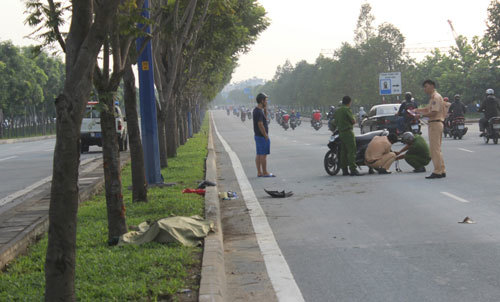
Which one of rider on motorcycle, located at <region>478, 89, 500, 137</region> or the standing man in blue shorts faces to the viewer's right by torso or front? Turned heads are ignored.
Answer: the standing man in blue shorts

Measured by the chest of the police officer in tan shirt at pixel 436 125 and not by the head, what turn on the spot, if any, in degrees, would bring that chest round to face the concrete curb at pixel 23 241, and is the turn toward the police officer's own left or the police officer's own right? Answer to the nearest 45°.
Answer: approximately 45° to the police officer's own left

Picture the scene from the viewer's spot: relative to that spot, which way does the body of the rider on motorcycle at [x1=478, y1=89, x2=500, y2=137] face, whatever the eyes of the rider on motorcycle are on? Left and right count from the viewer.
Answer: facing away from the viewer

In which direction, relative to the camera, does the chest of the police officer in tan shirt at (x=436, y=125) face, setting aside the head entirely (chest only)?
to the viewer's left

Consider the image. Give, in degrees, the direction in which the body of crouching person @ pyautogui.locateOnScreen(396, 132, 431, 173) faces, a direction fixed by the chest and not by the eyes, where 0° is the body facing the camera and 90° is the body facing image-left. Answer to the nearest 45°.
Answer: approximately 90°

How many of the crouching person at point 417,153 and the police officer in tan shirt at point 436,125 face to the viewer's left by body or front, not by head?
2

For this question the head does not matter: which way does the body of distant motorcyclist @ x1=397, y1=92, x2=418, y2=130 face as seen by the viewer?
away from the camera

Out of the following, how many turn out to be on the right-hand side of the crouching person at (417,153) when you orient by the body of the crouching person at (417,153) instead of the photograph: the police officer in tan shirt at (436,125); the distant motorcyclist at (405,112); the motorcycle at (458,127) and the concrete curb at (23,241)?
2

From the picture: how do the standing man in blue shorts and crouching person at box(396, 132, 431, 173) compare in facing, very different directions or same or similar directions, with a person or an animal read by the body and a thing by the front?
very different directions

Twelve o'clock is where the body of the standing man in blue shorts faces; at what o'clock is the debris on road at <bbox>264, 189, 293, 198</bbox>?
The debris on road is roughly at 3 o'clock from the standing man in blue shorts.

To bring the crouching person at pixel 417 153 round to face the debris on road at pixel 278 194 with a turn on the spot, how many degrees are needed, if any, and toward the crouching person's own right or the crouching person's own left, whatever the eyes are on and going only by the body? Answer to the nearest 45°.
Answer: approximately 45° to the crouching person's own left

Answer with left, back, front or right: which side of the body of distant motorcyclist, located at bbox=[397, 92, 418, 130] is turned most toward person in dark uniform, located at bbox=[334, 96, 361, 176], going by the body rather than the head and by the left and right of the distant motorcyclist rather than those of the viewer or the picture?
back

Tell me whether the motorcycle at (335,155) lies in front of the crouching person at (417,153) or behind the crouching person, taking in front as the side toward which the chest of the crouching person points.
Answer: in front

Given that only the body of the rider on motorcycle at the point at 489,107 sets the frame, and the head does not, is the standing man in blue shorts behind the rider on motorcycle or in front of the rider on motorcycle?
behind
